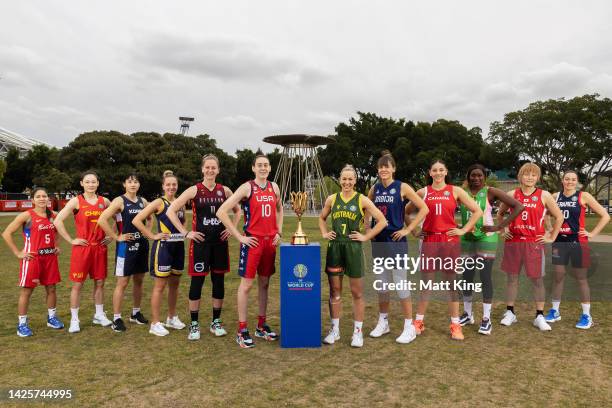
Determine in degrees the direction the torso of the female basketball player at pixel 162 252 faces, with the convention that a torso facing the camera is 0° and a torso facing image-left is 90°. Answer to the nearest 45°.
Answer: approximately 315°

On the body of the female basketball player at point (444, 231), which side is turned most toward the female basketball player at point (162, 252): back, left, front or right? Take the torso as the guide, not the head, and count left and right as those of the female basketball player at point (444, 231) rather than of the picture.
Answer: right

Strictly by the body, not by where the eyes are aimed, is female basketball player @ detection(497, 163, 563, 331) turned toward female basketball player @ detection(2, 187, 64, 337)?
no

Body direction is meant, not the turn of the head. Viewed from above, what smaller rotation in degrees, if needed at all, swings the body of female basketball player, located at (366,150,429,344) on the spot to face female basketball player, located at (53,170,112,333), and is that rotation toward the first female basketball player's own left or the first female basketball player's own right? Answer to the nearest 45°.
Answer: approximately 45° to the first female basketball player's own right

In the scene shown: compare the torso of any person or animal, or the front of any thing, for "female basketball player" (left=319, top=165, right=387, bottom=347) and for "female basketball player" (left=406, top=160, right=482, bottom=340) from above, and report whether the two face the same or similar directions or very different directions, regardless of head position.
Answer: same or similar directions

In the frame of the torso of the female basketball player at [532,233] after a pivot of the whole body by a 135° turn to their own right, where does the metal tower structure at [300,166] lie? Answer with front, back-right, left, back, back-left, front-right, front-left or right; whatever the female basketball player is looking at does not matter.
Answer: front

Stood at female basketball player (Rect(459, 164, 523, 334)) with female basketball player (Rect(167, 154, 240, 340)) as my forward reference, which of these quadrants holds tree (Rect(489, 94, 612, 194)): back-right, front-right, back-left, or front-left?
back-right

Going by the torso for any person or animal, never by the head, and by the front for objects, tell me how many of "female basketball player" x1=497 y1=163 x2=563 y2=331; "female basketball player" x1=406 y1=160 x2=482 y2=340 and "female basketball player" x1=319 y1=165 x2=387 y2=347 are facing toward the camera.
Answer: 3

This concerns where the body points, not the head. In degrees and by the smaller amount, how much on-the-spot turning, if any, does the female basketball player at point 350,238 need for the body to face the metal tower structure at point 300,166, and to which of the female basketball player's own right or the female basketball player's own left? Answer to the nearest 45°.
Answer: approximately 180°

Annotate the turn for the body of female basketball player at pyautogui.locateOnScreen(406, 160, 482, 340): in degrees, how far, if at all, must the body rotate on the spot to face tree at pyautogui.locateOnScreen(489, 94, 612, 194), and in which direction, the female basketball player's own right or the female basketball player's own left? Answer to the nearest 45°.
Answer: approximately 180°

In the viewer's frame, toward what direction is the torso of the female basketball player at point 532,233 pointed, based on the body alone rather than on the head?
toward the camera

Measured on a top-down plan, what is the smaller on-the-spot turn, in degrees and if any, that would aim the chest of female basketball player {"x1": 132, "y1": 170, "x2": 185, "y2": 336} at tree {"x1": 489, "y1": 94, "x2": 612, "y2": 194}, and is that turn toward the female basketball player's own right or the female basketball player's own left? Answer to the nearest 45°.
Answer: approximately 90° to the female basketball player's own left

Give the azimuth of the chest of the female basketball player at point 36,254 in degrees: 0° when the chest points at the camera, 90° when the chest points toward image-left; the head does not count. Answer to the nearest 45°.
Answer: approximately 315°

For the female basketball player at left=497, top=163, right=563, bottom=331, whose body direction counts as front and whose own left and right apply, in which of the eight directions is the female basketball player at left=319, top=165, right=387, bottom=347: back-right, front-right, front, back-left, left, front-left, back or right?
front-right

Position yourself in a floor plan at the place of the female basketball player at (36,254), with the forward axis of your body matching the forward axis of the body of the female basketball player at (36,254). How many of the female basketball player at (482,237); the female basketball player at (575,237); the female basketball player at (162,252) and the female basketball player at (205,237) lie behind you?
0

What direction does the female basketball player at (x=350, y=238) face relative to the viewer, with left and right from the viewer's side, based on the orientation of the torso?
facing the viewer
